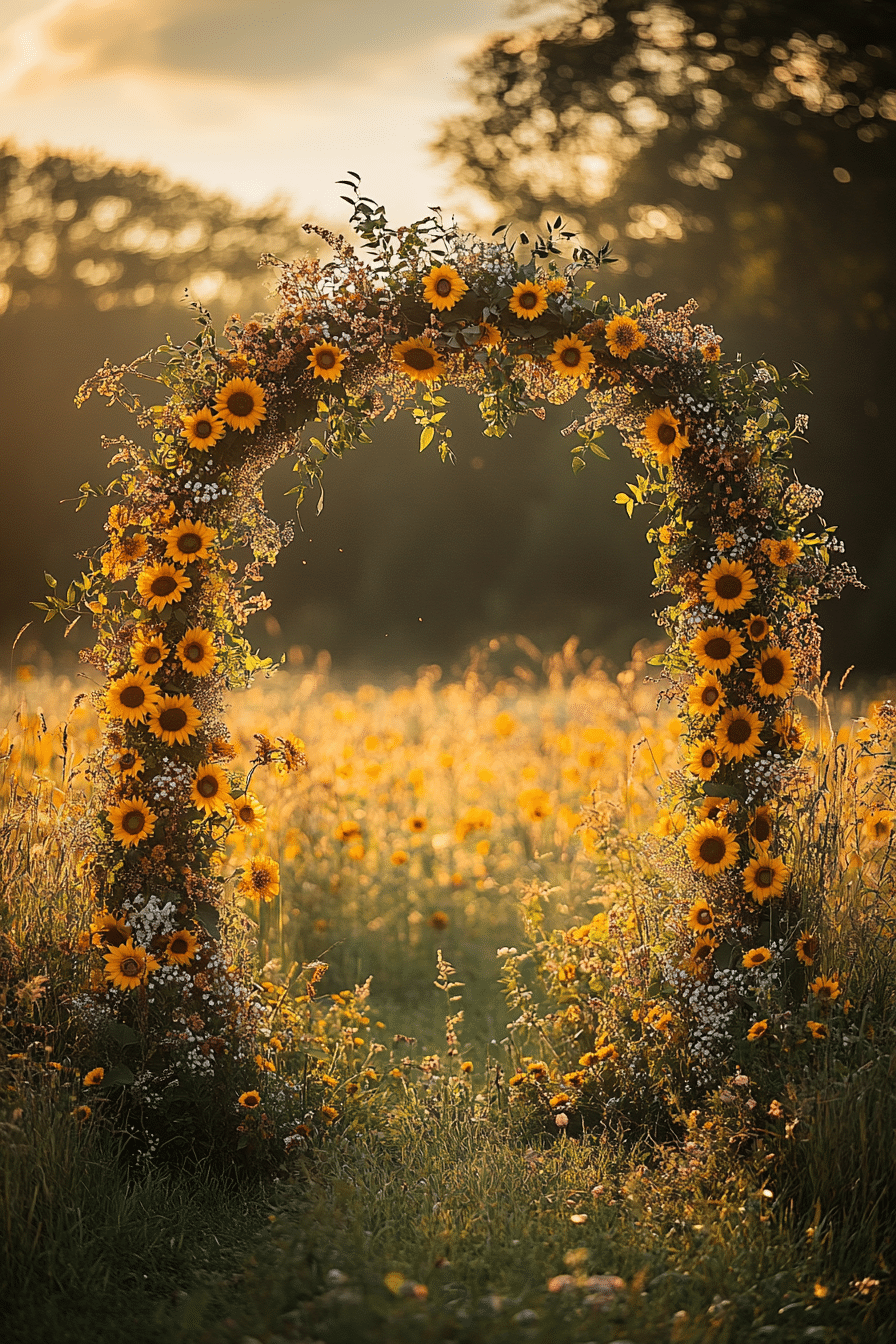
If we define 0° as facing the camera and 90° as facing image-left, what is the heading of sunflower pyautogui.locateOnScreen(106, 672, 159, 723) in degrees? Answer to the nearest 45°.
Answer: approximately 0°

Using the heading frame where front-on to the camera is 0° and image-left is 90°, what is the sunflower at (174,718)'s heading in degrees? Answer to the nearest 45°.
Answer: approximately 0°
